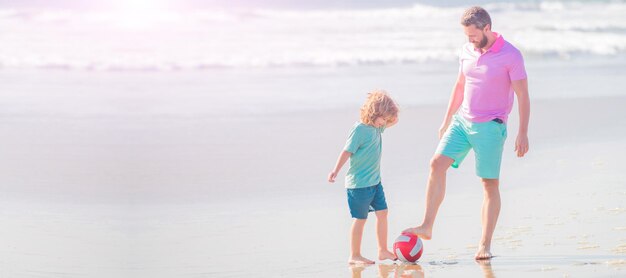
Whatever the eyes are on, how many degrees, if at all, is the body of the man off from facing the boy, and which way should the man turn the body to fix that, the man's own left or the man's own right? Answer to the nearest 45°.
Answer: approximately 45° to the man's own right

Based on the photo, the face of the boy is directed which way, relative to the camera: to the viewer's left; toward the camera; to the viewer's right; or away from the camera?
to the viewer's right

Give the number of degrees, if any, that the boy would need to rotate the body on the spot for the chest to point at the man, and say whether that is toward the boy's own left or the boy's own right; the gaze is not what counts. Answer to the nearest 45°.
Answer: approximately 45° to the boy's own left

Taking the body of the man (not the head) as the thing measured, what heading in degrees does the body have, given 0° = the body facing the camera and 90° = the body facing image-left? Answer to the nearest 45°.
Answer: approximately 45°

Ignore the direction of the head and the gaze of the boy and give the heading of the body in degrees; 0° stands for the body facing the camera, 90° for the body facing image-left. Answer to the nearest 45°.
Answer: approximately 315°
